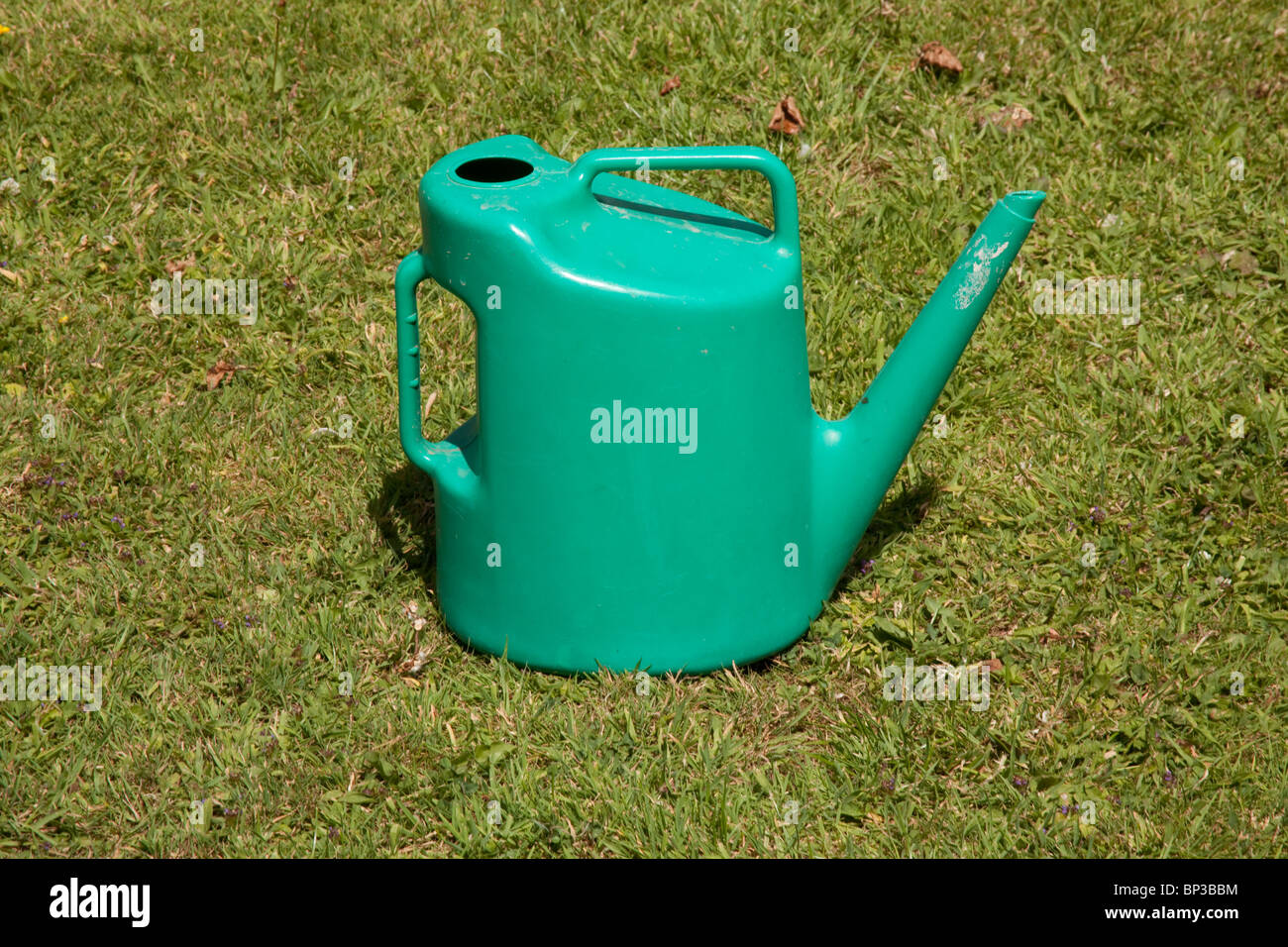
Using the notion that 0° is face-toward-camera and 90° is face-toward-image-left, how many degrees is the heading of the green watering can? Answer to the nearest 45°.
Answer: approximately 270°

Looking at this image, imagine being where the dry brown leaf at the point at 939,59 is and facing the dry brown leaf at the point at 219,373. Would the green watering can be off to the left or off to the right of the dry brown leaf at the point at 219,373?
left

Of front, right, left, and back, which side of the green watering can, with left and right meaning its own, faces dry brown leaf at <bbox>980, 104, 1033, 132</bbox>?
left

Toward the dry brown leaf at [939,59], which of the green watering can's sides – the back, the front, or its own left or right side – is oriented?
left

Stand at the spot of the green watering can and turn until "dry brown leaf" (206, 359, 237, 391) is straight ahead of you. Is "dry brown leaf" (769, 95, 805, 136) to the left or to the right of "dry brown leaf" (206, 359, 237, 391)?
right

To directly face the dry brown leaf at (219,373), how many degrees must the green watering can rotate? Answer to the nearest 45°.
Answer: approximately 135° to its left
